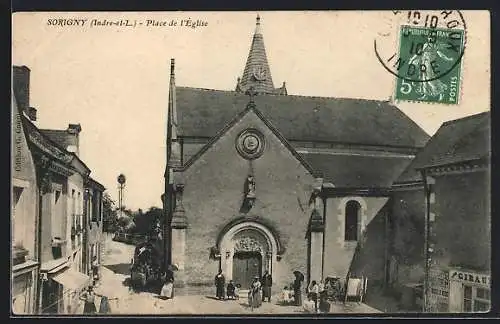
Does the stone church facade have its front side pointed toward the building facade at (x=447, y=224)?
no

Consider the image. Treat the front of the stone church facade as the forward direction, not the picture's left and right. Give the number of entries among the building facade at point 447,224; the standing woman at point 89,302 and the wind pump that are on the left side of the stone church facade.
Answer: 1

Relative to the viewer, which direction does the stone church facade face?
toward the camera
